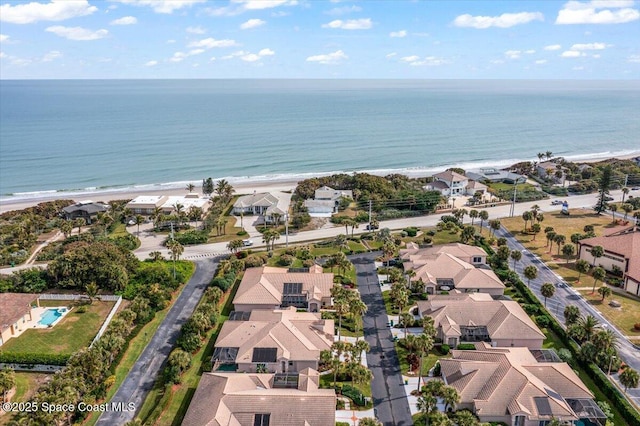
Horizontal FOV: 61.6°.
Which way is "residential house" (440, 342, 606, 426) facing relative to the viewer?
to the viewer's left

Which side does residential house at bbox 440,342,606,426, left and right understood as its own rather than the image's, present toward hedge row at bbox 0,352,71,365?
front

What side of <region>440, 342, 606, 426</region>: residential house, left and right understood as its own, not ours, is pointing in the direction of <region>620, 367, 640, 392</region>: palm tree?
back

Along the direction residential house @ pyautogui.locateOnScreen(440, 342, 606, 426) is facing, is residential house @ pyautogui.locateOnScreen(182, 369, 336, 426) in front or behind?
in front

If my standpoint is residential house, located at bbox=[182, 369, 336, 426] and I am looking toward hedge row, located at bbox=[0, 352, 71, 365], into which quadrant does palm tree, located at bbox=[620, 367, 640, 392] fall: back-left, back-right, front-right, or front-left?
back-right

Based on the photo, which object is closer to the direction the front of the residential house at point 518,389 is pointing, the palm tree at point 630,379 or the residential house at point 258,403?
the residential house

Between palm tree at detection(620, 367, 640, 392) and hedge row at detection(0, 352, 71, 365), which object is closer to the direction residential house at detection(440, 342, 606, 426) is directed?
the hedge row
